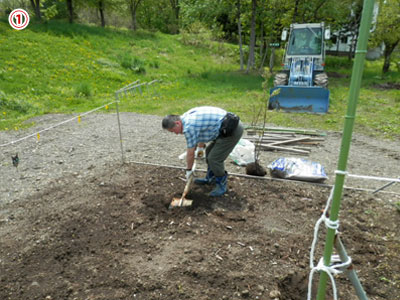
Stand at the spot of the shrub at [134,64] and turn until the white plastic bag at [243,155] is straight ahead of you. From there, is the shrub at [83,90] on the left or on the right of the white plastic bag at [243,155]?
right

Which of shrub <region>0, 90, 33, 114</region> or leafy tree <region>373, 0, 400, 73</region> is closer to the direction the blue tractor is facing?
the shrub

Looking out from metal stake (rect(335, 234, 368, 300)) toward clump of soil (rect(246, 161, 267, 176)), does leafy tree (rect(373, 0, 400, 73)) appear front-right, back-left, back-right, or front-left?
front-right

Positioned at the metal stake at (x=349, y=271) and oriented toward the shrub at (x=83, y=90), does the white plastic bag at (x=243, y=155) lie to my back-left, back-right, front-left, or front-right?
front-right

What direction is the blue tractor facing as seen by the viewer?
toward the camera

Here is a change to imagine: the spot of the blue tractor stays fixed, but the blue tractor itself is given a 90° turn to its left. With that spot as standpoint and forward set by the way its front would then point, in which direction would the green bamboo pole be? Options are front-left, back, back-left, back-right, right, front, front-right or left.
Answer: right

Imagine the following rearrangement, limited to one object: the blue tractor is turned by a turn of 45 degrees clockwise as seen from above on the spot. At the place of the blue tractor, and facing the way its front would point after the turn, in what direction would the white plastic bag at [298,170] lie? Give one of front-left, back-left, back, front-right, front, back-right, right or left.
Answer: front-left

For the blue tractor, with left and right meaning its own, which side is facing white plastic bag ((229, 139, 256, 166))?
front

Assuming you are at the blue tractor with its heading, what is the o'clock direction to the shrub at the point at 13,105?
The shrub is roughly at 2 o'clock from the blue tractor.

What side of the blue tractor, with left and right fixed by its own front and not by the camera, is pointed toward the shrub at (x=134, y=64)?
right

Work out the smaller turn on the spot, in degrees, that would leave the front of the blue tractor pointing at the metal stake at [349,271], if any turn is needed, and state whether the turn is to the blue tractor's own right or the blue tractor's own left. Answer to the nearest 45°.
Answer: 0° — it already faces it

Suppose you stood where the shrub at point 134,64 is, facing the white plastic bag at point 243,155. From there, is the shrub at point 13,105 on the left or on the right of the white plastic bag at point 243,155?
right

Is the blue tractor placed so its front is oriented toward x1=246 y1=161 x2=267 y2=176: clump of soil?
yes

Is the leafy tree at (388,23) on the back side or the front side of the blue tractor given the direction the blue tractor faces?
on the back side
